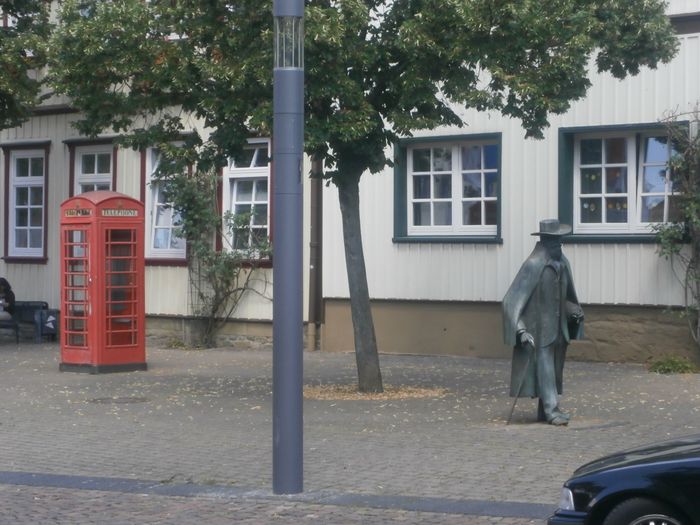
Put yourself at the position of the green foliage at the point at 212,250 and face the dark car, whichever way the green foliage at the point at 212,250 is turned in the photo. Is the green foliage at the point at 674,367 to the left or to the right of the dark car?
left

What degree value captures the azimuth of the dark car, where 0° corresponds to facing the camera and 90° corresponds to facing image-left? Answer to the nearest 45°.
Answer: approximately 90°

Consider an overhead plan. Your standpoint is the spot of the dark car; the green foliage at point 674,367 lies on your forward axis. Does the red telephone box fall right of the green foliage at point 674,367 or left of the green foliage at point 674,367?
left

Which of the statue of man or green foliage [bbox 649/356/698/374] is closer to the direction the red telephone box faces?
the statue of man

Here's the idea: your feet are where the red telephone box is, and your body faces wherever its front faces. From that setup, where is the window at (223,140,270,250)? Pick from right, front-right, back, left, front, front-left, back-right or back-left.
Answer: back

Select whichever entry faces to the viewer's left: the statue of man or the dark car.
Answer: the dark car

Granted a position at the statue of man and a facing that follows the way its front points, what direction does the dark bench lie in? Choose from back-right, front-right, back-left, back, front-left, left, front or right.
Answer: back

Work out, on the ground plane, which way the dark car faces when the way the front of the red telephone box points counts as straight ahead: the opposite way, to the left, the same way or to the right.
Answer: to the right

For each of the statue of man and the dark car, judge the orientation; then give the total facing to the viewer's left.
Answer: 1

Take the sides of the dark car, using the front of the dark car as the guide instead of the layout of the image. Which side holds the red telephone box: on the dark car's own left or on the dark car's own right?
on the dark car's own right

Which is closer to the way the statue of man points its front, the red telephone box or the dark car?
the dark car

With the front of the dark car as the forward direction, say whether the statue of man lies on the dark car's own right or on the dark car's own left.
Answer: on the dark car's own right

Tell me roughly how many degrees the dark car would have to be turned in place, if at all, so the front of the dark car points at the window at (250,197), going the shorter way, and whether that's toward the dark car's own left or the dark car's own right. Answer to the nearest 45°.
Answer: approximately 45° to the dark car's own right
